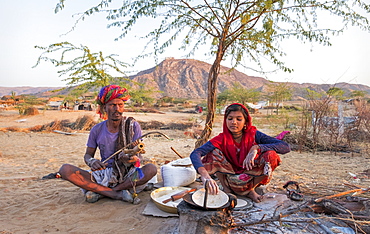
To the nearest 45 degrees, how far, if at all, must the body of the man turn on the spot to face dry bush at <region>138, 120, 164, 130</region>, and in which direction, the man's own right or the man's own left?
approximately 180°

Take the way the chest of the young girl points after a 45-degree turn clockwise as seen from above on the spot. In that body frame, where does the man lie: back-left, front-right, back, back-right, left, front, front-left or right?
front-right

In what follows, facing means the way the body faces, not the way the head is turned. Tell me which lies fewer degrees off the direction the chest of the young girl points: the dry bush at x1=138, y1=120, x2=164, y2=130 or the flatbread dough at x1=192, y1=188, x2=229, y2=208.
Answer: the flatbread dough

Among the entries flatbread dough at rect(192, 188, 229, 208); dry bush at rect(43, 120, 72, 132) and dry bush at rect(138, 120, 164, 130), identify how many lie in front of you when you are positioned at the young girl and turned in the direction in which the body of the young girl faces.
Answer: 1

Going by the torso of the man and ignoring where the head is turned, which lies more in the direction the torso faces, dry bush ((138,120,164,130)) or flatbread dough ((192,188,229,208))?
the flatbread dough

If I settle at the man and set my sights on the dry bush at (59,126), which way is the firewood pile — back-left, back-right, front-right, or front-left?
back-right

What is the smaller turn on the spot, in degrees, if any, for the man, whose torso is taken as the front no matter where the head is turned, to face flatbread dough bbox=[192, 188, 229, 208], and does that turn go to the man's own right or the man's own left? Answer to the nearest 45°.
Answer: approximately 45° to the man's own left

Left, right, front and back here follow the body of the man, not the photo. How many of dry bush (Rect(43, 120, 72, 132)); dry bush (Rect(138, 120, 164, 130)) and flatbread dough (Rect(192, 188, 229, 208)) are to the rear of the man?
2

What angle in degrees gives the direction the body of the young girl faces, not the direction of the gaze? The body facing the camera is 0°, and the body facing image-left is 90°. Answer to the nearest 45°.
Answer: approximately 0°

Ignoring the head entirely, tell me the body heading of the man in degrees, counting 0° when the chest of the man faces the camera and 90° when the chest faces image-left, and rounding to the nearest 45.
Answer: approximately 0°

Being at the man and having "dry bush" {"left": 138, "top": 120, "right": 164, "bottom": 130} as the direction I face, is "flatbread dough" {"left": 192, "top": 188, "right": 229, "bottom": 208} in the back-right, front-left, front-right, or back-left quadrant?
back-right

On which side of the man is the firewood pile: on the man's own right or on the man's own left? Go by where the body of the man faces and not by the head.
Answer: on the man's own left
